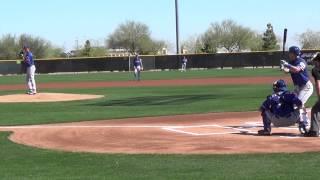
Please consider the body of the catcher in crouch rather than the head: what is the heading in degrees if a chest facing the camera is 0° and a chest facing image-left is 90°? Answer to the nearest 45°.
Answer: approximately 135°
